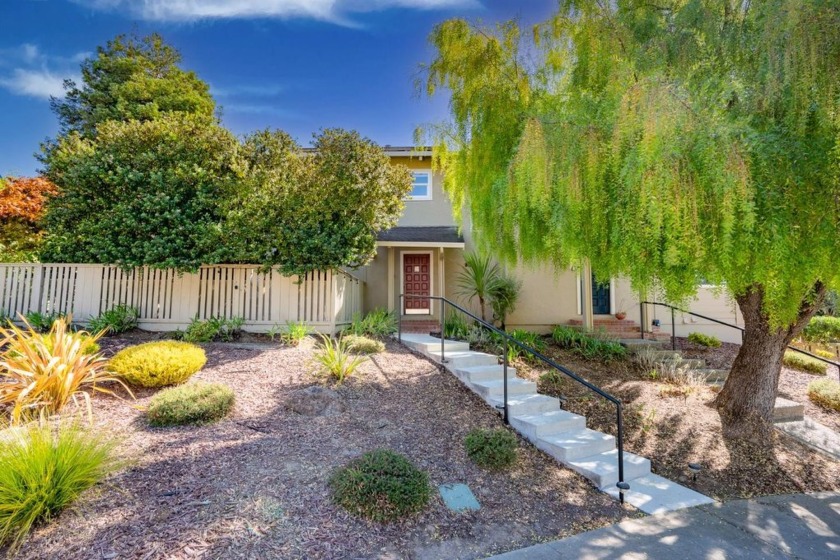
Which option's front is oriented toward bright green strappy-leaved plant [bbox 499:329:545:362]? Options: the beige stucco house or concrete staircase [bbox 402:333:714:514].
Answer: the beige stucco house

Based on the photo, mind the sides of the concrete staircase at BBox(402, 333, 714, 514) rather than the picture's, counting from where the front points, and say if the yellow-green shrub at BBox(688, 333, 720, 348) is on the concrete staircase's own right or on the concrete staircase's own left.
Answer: on the concrete staircase's own left

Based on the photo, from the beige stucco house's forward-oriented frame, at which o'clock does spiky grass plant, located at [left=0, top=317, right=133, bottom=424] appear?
The spiky grass plant is roughly at 1 o'clock from the beige stucco house.

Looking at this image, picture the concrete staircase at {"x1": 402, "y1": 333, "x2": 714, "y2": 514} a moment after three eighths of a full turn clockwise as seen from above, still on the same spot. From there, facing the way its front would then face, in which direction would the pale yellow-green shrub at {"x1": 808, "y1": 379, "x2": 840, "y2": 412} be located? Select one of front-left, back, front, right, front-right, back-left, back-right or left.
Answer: back-right

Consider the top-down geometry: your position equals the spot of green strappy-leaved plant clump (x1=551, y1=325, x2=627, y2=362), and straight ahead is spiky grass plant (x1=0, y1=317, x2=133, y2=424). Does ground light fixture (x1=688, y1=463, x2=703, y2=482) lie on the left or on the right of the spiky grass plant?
left

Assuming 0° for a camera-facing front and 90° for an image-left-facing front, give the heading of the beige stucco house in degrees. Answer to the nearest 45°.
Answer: approximately 0°

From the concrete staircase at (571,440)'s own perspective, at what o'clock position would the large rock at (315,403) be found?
The large rock is roughly at 4 o'clock from the concrete staircase.

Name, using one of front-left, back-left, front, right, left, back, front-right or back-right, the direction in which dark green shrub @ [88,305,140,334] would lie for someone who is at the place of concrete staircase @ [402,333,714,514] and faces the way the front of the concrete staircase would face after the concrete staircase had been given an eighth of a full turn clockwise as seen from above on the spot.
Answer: right

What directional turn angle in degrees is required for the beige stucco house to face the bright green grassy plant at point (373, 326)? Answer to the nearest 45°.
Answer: approximately 45° to its right

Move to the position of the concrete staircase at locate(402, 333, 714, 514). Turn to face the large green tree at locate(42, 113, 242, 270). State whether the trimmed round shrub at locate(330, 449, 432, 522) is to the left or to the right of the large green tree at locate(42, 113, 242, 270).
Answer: left

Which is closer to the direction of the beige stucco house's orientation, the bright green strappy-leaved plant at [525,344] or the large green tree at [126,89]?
the bright green strappy-leaved plant

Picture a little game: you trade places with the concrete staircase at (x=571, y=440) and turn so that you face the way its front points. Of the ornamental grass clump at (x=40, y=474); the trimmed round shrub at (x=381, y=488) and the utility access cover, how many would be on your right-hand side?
3
